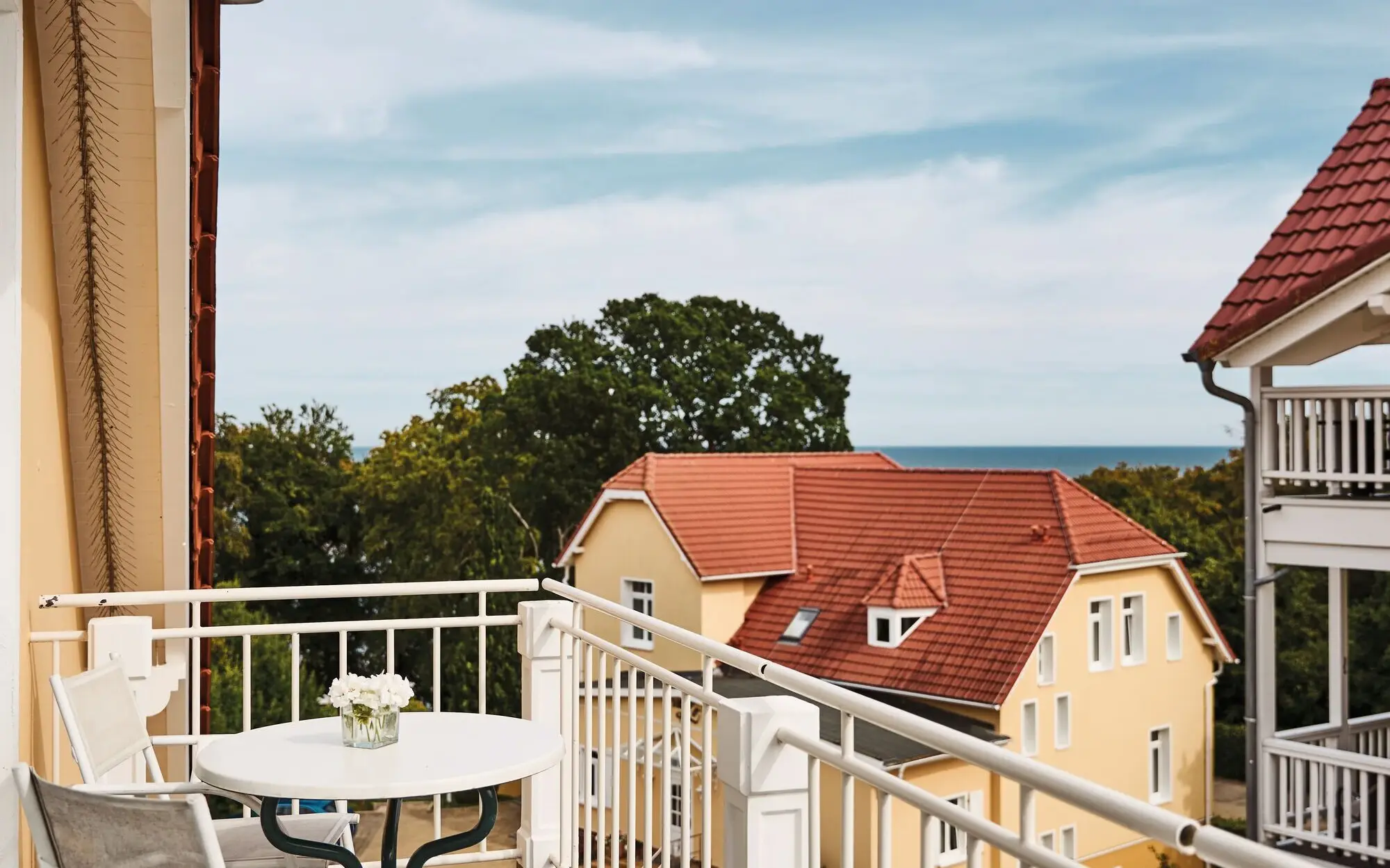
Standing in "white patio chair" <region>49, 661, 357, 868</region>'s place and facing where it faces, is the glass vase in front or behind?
in front

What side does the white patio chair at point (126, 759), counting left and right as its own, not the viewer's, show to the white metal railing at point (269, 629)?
left

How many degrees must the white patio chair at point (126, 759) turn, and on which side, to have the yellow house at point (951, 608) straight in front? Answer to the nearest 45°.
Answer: approximately 90° to its left

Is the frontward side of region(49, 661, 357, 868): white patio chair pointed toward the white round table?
yes

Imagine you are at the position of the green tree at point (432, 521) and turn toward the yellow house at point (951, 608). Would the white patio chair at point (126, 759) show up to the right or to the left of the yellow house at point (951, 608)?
right

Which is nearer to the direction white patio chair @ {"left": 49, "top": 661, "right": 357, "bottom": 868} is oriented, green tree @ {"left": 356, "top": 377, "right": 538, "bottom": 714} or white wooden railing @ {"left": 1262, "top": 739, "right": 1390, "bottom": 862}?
the white wooden railing

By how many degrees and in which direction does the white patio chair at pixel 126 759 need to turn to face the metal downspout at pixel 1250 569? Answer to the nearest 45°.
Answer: approximately 90° to its left

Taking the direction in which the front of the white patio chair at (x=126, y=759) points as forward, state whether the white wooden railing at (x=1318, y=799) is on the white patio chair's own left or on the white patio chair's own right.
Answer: on the white patio chair's own left

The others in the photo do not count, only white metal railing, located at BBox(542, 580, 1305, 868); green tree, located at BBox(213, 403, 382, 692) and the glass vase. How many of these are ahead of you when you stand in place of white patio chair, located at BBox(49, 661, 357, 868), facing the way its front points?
2

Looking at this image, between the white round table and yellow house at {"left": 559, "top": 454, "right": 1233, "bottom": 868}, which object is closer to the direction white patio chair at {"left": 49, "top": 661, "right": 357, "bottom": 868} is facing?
the white round table

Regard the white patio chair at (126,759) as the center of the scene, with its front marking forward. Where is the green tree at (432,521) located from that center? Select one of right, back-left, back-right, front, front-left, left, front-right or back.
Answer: back-left

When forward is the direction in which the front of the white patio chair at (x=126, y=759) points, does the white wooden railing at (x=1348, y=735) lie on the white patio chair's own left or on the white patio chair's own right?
on the white patio chair's own left

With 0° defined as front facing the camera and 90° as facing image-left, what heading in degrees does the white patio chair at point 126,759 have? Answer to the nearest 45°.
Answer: approximately 315°

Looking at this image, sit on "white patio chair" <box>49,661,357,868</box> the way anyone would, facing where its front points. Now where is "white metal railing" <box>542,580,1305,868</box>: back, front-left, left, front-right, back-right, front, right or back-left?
front
